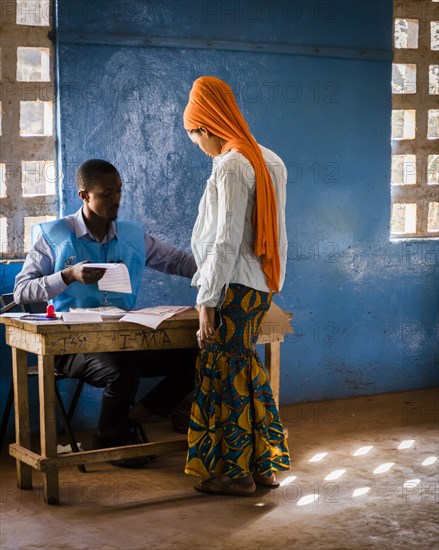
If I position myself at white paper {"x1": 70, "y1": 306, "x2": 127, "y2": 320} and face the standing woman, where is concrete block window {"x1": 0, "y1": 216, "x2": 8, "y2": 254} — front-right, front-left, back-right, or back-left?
back-left

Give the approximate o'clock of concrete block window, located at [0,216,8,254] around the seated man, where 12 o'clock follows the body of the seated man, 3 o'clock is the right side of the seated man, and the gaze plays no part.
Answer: The concrete block window is roughly at 6 o'clock from the seated man.

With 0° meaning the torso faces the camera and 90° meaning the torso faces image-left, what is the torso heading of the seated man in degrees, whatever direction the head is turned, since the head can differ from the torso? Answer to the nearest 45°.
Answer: approximately 315°

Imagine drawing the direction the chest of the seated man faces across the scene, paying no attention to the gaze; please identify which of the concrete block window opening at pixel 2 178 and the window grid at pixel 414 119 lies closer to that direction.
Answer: the window grid

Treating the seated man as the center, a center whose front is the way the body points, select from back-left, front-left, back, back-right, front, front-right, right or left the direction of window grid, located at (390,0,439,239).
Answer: left

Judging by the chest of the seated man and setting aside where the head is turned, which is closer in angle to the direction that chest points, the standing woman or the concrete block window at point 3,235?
the standing woman

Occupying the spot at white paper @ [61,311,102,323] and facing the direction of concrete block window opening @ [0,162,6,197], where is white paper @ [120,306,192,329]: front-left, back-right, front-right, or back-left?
back-right

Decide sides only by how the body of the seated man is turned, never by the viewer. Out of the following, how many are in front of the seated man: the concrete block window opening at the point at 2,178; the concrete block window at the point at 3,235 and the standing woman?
1

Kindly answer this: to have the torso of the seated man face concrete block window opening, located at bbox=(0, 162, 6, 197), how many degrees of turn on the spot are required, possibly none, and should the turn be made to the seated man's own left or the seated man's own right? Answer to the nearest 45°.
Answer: approximately 180°

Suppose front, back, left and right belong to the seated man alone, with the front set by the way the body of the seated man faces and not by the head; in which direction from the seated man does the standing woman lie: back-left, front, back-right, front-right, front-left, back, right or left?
front

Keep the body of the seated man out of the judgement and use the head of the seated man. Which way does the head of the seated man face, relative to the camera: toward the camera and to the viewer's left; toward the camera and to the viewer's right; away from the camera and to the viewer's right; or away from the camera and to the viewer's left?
toward the camera and to the viewer's right

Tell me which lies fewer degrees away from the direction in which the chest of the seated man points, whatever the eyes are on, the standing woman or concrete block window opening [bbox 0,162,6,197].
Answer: the standing woman

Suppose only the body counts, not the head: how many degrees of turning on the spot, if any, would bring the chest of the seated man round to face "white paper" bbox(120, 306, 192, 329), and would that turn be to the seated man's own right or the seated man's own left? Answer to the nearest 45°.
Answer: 0° — they already face it
